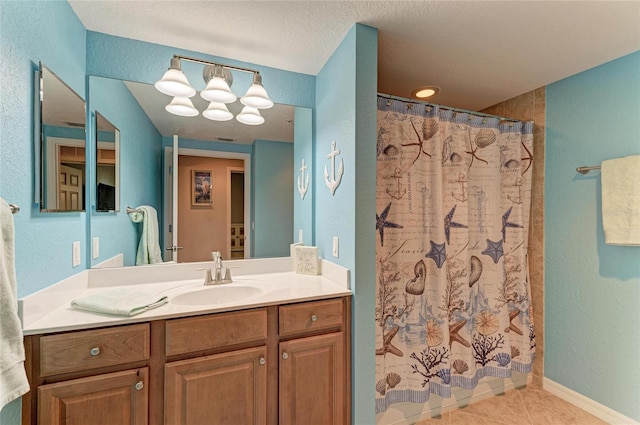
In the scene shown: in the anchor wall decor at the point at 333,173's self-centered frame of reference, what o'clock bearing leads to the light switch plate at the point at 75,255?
The light switch plate is roughly at 1 o'clock from the anchor wall decor.

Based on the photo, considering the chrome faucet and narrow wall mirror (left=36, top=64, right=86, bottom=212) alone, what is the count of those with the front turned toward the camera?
1

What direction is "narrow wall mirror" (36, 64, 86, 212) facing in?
to the viewer's right

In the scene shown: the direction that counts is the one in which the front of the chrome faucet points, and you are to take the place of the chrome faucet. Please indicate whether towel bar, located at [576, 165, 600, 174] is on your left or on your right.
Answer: on your left

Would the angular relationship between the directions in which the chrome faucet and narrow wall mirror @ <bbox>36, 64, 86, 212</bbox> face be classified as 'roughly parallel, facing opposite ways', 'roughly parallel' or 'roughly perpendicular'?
roughly perpendicular

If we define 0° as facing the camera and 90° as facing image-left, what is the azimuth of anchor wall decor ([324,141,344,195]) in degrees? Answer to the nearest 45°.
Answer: approximately 45°

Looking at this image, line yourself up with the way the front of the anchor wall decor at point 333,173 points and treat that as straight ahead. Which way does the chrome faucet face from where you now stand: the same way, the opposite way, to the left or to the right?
to the left

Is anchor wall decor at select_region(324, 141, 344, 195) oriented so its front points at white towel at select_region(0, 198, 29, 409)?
yes

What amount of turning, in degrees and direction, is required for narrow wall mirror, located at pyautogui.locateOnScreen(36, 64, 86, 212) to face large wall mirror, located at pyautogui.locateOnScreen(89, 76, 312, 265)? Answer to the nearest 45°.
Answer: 0° — it already faces it

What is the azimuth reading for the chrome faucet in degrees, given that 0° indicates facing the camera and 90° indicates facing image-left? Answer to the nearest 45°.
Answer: approximately 0°

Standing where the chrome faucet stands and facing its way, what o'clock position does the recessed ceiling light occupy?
The recessed ceiling light is roughly at 9 o'clock from the chrome faucet.

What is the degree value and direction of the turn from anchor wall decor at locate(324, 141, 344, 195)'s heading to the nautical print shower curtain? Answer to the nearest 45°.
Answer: approximately 135° to its left

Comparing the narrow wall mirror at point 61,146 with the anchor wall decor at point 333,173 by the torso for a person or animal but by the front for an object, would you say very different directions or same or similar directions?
very different directions
